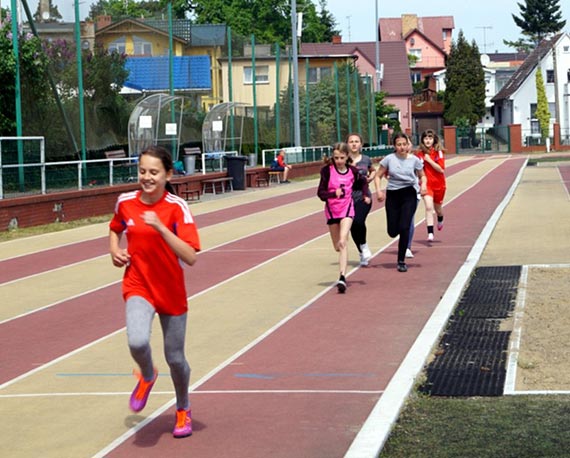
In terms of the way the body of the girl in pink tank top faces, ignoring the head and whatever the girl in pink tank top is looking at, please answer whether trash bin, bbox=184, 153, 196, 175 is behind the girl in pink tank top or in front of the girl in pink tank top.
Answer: behind

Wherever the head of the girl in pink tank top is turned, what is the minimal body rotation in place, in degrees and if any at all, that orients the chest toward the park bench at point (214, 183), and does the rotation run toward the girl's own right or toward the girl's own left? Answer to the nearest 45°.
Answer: approximately 180°

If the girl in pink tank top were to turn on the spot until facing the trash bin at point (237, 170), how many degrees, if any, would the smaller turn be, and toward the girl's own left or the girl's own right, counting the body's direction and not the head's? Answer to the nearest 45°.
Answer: approximately 180°

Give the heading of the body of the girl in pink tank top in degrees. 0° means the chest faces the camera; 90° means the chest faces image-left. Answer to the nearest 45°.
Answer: approximately 0°

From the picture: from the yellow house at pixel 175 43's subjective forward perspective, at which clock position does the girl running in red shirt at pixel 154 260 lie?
The girl running in red shirt is roughly at 12 o'clock from the yellow house.

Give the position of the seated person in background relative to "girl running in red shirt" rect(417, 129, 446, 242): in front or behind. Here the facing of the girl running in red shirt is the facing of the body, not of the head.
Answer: behind

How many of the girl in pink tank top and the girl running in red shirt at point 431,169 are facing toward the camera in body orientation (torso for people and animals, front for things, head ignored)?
2

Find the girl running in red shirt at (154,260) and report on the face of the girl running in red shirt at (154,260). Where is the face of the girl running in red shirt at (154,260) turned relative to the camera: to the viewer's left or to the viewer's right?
to the viewer's left

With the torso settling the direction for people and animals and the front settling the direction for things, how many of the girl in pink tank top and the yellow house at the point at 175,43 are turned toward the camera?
2

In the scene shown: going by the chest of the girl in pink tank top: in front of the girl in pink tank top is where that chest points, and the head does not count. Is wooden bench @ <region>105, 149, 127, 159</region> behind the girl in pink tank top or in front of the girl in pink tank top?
behind
